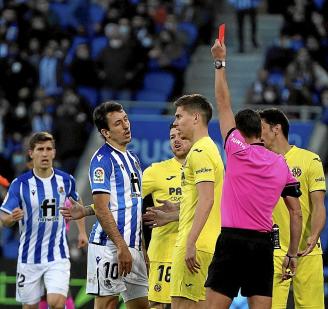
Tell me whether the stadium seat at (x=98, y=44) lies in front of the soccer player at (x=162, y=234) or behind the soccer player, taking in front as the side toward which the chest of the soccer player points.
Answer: behind

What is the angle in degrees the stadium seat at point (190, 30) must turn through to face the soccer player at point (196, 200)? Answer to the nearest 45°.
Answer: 0° — it already faces them

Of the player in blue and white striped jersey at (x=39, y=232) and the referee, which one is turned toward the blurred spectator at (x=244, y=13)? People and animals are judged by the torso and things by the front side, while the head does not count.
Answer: the referee

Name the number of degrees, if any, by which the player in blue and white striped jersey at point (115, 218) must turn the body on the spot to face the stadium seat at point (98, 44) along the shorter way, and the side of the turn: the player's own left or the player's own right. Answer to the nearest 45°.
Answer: approximately 135° to the player's own left

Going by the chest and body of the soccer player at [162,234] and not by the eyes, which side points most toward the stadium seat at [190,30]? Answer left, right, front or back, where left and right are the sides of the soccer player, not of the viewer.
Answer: back

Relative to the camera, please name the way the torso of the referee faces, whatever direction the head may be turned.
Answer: away from the camera

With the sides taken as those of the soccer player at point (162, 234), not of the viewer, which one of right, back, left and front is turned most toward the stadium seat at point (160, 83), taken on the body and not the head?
back

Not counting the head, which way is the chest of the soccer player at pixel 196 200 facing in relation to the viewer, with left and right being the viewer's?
facing to the left of the viewer

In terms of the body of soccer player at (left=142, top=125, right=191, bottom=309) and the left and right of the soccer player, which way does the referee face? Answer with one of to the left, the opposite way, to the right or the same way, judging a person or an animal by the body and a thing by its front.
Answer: the opposite way

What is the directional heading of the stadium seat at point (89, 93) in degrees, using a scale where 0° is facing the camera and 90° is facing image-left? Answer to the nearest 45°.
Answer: approximately 0°

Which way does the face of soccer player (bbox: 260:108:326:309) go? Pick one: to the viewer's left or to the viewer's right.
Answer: to the viewer's left
